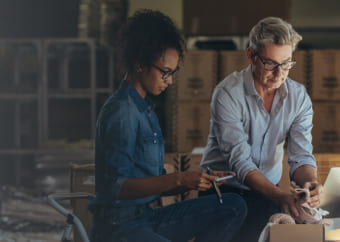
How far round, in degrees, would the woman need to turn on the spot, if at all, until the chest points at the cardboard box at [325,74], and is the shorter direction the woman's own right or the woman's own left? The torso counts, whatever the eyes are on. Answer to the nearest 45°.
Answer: approximately 45° to the woman's own left

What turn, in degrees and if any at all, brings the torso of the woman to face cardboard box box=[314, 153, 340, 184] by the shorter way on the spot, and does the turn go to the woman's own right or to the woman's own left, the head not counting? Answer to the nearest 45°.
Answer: approximately 45° to the woman's own left

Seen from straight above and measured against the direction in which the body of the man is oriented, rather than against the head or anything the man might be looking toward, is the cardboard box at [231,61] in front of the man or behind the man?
behind

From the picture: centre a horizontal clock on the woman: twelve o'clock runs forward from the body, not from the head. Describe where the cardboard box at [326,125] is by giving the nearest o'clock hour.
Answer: The cardboard box is roughly at 10 o'clock from the woman.

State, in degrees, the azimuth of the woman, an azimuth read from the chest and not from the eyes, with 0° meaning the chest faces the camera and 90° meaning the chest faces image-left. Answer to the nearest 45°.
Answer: approximately 270°

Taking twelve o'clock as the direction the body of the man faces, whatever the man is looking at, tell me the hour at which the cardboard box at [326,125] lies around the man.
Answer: The cardboard box is roughly at 8 o'clock from the man.
